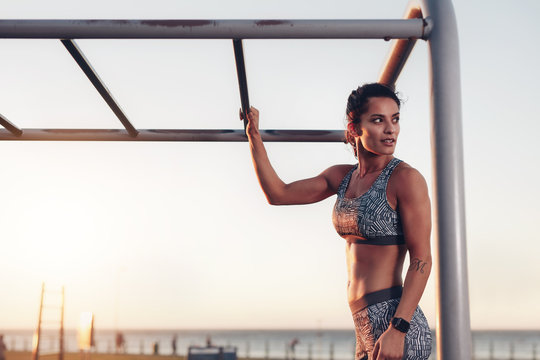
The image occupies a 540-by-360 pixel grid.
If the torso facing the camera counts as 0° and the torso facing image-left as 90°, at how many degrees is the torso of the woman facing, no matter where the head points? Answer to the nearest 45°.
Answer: approximately 45°
